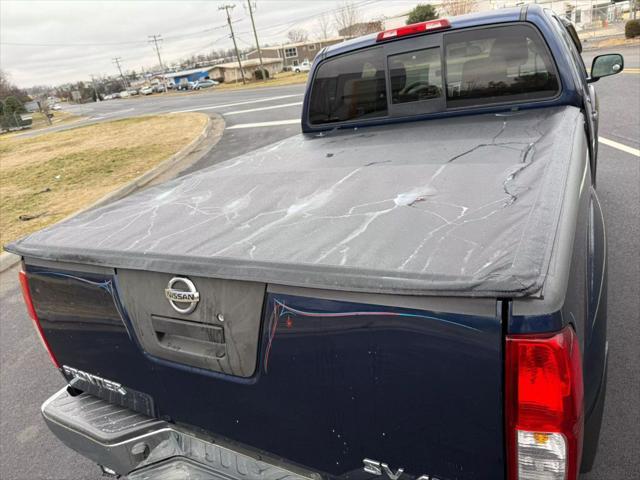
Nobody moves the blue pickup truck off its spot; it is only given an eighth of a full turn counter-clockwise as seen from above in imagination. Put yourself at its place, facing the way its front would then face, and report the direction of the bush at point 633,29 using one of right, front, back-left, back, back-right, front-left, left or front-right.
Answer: front-right

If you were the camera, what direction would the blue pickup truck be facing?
facing away from the viewer and to the right of the viewer
